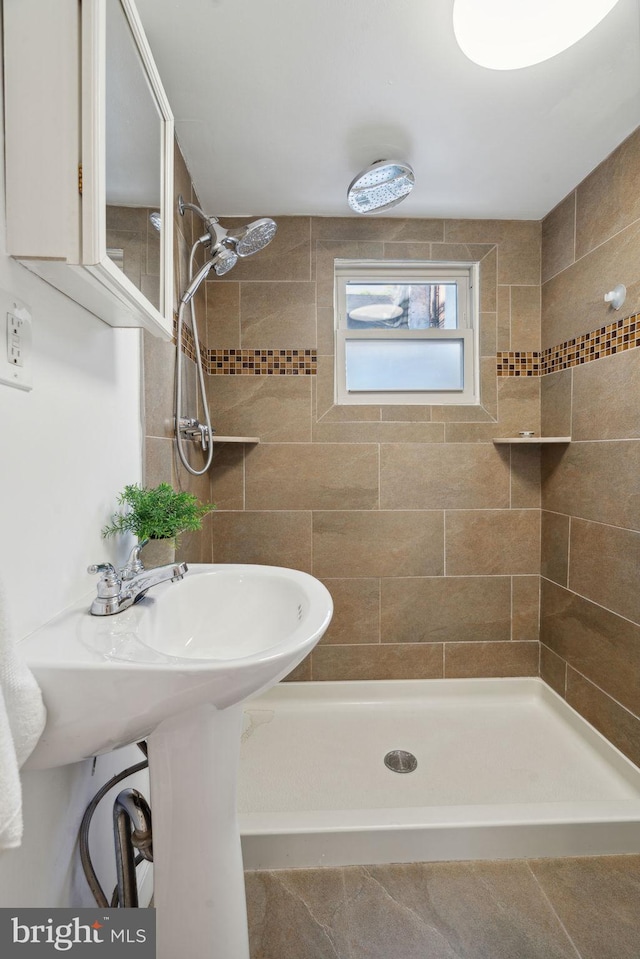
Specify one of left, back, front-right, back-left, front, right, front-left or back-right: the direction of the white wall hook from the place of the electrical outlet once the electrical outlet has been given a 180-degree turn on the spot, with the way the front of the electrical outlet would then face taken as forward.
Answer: back-right

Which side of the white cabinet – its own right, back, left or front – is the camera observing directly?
right

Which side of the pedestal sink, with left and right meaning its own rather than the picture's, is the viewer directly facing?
right

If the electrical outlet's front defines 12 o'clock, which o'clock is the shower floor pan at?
The shower floor pan is roughly at 10 o'clock from the electrical outlet.

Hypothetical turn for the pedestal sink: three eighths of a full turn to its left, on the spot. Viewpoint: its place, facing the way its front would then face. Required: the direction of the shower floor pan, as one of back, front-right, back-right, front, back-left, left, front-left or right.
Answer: right

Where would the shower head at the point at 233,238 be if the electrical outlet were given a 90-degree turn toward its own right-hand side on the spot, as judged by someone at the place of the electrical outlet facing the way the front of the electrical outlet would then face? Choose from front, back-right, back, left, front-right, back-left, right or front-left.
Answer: back

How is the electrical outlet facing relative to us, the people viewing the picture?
facing the viewer and to the right of the viewer

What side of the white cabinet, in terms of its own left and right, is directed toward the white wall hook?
front

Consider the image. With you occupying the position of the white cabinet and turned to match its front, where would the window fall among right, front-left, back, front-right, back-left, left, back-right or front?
front-left

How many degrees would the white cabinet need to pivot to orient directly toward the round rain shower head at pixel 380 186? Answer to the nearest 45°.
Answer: approximately 45° to its left

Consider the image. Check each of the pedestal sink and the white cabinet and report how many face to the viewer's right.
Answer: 2
